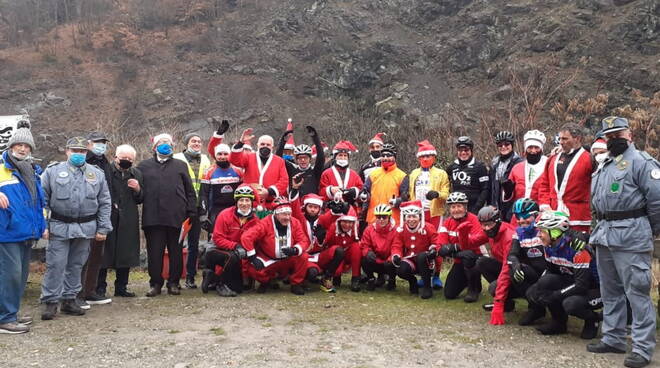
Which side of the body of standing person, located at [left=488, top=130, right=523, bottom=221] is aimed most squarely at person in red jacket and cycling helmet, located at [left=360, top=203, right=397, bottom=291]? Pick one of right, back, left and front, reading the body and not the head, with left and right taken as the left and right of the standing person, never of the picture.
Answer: right

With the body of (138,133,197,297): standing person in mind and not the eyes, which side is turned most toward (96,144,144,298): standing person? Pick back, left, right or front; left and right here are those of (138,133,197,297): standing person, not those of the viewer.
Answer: right

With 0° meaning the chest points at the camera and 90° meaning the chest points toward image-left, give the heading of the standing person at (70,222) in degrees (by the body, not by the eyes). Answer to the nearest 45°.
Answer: approximately 0°

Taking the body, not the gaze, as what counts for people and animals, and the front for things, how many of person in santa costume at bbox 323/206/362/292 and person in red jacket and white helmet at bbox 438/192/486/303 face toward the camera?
2

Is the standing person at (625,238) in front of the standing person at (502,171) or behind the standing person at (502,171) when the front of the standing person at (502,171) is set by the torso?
in front

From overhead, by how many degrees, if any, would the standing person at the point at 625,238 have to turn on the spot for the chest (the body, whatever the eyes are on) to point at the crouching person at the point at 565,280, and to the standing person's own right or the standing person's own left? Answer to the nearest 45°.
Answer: approximately 90° to the standing person's own right

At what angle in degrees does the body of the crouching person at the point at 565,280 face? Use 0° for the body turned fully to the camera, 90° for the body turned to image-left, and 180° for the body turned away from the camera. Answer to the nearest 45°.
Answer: approximately 45°
